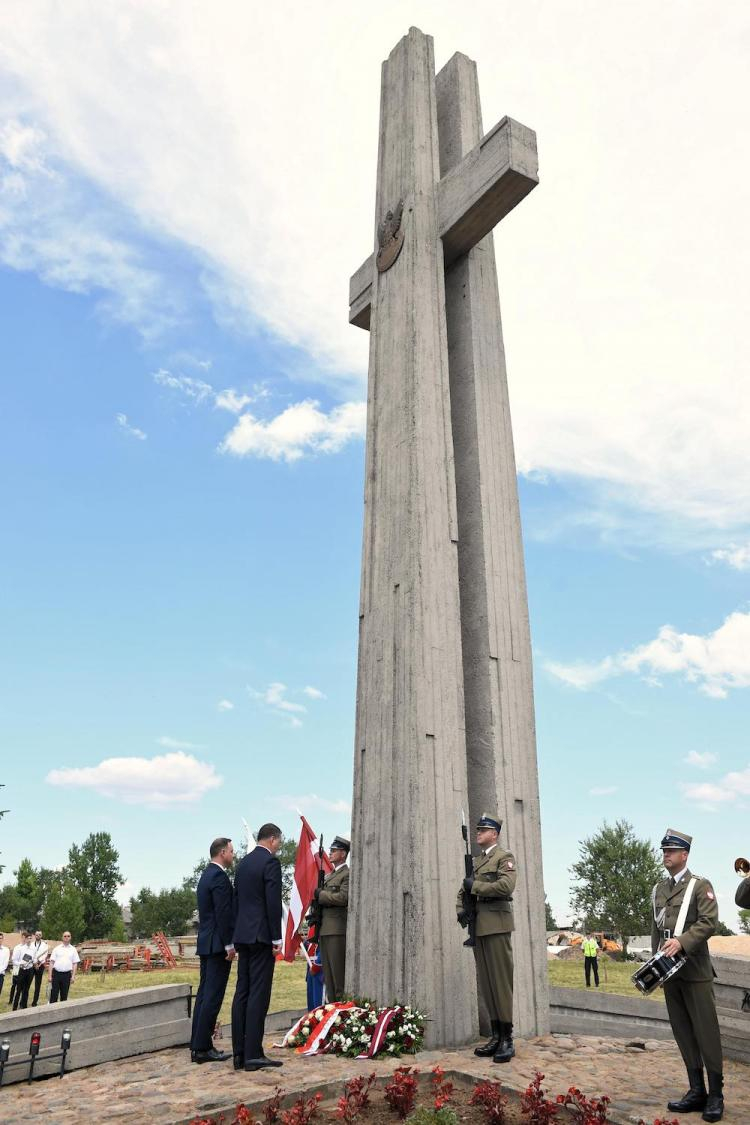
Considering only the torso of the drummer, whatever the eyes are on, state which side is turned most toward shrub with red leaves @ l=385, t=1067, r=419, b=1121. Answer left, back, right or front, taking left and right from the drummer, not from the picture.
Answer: front

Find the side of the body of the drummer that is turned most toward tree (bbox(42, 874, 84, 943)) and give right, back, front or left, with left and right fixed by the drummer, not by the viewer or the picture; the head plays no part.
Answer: right

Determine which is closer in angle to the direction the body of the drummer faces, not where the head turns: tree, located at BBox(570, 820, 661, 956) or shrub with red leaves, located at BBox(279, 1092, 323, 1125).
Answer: the shrub with red leaves

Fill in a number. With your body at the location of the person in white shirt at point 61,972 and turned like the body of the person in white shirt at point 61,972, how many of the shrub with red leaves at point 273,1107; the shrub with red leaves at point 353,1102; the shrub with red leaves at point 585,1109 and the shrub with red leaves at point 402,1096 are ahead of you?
4

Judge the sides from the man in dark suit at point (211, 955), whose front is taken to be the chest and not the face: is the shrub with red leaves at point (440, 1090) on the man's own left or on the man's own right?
on the man's own right

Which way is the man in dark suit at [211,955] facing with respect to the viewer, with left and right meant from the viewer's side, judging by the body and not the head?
facing to the right of the viewer

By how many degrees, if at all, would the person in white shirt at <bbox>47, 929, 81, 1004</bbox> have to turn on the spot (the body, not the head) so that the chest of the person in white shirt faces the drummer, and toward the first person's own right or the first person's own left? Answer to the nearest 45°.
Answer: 0° — they already face them

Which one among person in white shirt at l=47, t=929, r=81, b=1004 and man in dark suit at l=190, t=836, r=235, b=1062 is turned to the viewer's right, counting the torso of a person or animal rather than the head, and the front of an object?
the man in dark suit

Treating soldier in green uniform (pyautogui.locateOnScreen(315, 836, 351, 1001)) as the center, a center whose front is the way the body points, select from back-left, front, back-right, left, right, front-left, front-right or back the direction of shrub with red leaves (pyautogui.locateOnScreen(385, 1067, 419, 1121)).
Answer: left

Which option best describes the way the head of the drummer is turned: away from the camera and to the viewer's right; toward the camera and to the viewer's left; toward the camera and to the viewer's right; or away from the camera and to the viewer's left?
toward the camera and to the viewer's left

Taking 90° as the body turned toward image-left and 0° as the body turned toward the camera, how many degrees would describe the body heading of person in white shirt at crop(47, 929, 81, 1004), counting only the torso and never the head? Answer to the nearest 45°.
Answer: approximately 0°

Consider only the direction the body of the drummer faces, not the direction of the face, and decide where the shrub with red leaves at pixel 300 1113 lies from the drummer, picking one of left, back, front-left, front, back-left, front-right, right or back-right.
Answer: front

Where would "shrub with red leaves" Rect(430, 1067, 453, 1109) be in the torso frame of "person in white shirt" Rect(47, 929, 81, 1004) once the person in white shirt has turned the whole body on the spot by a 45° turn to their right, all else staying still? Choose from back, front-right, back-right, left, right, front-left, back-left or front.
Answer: front-left

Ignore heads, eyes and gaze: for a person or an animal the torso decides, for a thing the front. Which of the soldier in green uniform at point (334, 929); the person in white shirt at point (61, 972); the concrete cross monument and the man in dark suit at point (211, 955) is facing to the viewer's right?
the man in dark suit
